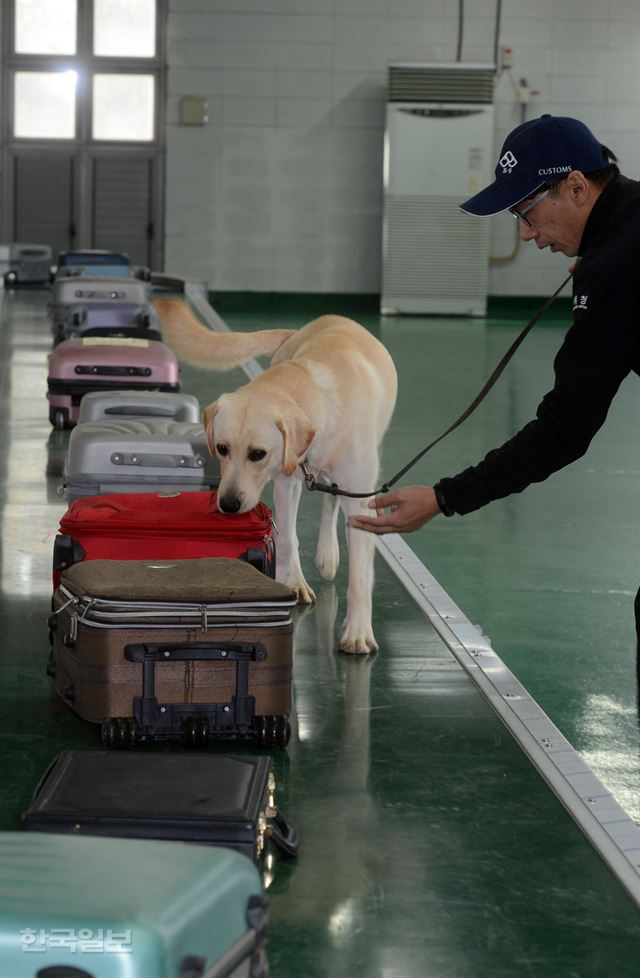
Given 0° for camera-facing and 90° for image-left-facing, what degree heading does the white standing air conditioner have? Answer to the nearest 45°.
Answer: approximately 0°

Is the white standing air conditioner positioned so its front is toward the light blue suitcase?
yes

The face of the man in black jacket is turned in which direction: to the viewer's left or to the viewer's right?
to the viewer's left

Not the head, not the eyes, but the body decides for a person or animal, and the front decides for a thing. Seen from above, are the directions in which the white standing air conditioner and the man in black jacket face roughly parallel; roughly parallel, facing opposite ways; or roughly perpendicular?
roughly perpendicular

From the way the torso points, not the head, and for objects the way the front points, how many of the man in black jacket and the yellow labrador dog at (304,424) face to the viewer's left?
1

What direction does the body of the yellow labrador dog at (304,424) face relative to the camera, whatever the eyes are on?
toward the camera

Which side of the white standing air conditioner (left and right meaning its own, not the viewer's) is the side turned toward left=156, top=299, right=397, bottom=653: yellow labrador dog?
front

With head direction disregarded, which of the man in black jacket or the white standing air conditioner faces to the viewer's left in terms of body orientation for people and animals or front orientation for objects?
the man in black jacket

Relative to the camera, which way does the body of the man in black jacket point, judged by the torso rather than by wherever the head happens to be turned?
to the viewer's left

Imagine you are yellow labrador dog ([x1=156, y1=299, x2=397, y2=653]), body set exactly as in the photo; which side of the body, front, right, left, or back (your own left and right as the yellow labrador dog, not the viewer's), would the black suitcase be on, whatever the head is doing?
front

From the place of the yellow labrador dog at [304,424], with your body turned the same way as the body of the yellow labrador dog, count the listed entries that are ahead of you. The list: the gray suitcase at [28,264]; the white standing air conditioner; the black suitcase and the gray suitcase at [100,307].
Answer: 1

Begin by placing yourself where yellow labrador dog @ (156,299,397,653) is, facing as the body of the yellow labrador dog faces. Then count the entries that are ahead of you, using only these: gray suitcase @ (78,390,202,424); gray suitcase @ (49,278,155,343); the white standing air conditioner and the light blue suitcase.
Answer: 1

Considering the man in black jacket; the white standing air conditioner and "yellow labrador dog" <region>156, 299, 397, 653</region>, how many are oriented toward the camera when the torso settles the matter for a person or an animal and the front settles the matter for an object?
2

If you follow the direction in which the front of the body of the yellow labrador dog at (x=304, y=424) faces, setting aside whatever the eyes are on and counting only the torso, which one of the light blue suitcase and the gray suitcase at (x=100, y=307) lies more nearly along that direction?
the light blue suitcase
